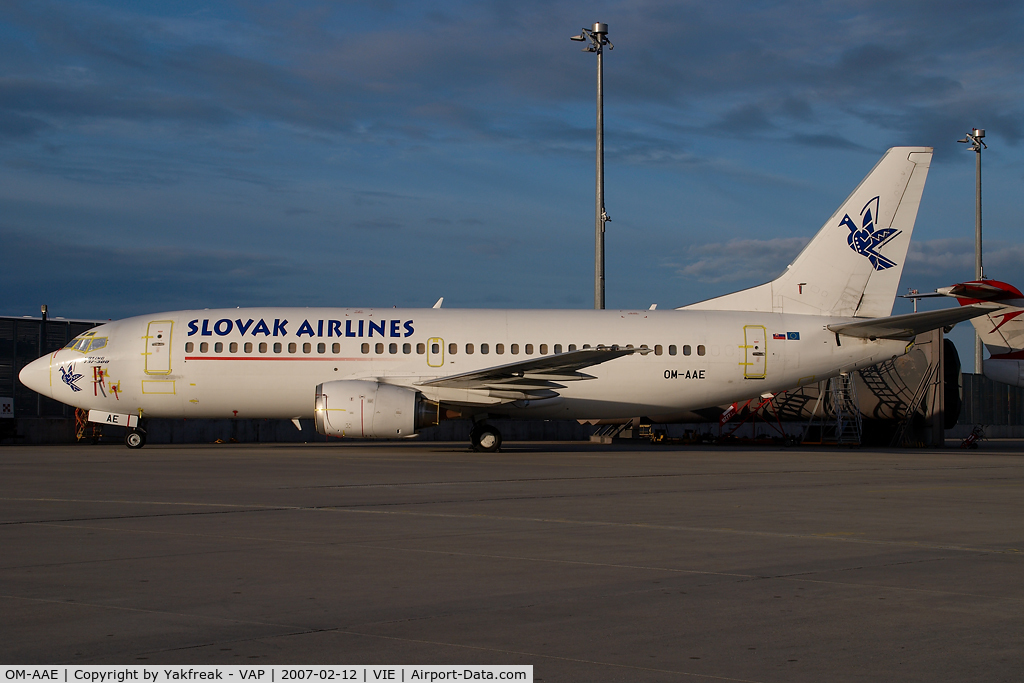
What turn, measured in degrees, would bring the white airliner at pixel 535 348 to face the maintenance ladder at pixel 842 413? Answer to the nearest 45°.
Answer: approximately 135° to its right

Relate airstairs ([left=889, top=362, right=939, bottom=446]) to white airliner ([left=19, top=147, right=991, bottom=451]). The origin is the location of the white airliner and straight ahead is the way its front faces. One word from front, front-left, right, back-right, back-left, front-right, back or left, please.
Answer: back-right

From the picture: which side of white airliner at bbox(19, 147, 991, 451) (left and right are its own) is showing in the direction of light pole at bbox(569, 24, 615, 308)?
right

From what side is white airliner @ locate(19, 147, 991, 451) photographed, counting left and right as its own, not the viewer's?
left
